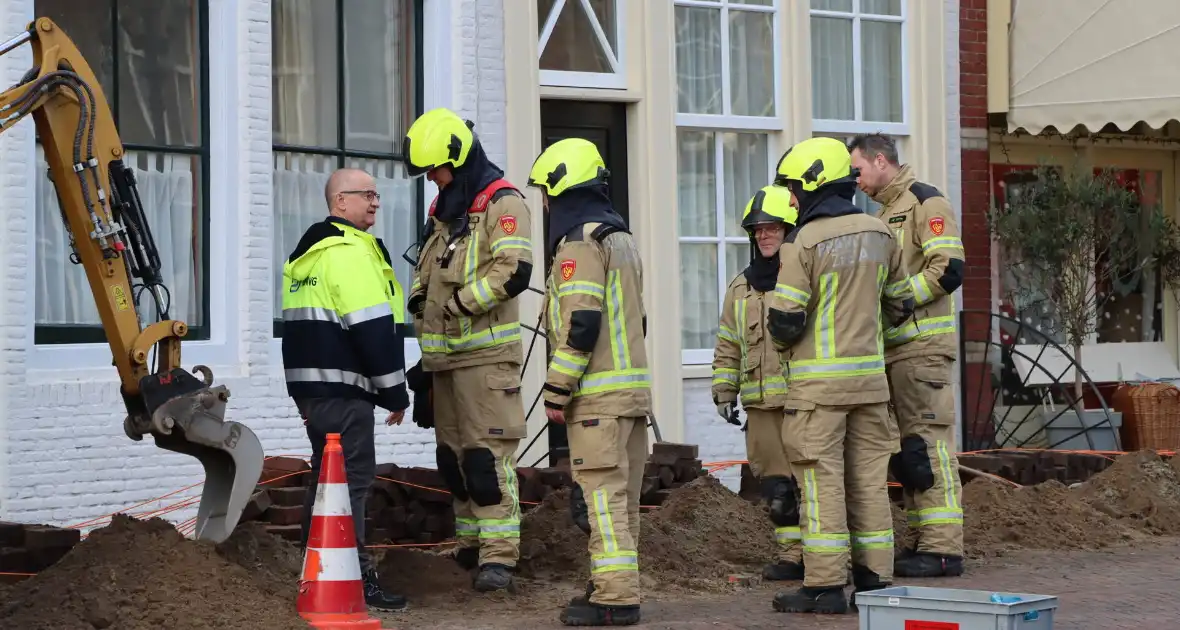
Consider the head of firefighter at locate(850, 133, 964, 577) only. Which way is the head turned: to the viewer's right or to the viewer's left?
to the viewer's left

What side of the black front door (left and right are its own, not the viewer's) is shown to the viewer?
front

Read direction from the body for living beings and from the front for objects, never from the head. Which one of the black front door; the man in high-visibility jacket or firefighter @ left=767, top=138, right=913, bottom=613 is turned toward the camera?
the black front door

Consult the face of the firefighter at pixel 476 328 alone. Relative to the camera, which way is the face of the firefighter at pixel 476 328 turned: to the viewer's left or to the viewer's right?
to the viewer's left

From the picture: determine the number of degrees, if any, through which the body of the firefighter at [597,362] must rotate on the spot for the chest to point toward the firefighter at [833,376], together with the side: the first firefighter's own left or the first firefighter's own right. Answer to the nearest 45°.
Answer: approximately 135° to the first firefighter's own right

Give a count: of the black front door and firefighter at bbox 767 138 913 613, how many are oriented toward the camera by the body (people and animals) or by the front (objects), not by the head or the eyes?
1

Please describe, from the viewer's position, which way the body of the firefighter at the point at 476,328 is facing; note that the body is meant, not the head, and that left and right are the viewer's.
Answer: facing the viewer and to the left of the viewer

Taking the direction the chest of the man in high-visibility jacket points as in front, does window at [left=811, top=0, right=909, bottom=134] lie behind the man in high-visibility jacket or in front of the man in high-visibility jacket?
in front

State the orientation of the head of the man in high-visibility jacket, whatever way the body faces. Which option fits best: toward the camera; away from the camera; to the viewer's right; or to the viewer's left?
to the viewer's right

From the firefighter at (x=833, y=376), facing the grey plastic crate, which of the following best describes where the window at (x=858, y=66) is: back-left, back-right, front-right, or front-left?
back-left
